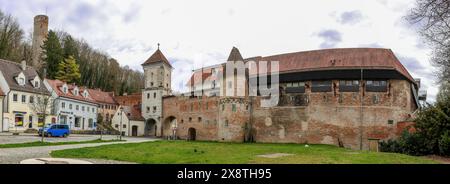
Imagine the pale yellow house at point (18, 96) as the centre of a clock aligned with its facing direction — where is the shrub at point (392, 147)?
The shrub is roughly at 12 o'clock from the pale yellow house.

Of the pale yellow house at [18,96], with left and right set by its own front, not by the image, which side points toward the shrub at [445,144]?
front

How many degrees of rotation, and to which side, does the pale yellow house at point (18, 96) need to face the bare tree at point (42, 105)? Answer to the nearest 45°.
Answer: approximately 45° to its right

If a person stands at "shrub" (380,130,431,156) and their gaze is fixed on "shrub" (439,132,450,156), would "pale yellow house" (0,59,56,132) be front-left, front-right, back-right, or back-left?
back-right

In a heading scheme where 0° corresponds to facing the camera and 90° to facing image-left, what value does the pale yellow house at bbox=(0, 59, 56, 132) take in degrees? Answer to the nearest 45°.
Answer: approximately 315°

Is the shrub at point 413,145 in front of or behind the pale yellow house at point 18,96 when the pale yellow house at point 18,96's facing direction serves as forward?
in front

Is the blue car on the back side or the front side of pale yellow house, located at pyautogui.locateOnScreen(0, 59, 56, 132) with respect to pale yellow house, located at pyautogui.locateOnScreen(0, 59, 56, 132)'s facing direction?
on the front side
